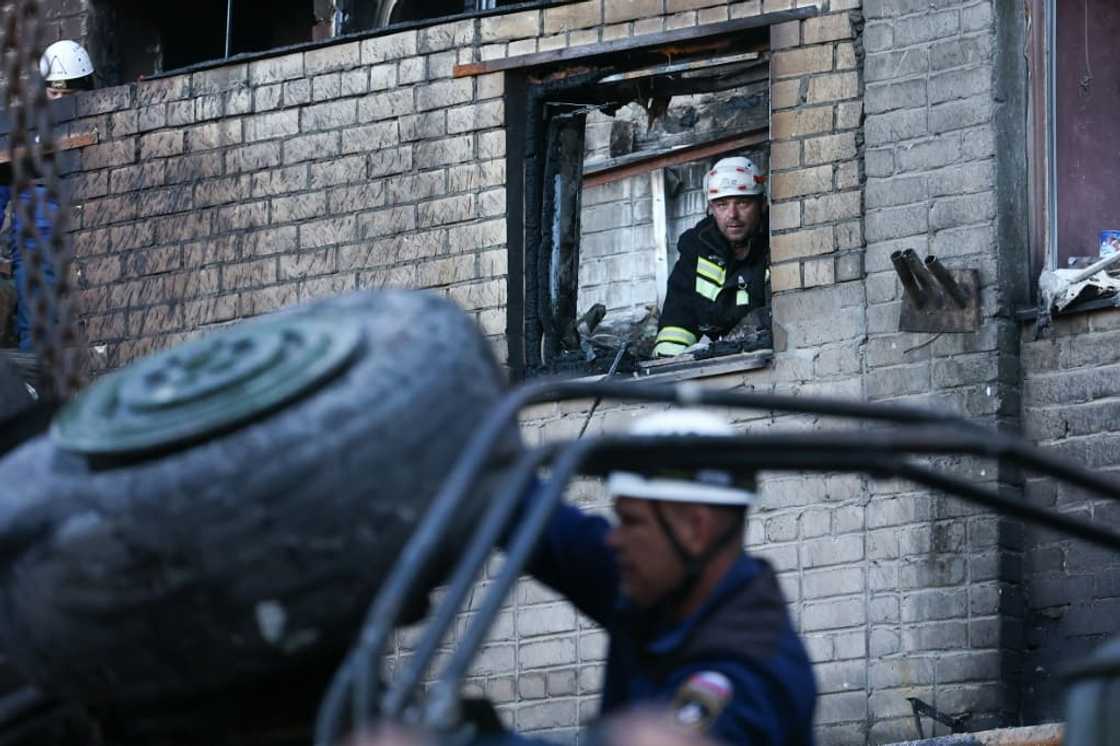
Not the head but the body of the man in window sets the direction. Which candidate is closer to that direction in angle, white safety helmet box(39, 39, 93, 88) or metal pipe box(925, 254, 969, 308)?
the metal pipe

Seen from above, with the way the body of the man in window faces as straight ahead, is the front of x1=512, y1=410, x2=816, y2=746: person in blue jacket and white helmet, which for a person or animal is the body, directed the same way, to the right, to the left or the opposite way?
to the right

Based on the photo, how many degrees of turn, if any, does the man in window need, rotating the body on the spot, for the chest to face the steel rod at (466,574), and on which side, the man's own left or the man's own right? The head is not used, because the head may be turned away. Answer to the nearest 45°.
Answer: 0° — they already face it

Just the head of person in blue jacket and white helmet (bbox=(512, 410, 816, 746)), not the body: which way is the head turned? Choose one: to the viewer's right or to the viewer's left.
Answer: to the viewer's left

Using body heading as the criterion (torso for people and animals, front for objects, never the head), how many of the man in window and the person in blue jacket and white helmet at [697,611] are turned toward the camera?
1

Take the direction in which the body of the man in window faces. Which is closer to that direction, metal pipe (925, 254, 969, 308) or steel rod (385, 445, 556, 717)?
the steel rod

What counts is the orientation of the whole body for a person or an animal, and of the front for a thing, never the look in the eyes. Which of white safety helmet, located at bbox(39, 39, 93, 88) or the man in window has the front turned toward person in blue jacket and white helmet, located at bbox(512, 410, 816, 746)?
the man in window

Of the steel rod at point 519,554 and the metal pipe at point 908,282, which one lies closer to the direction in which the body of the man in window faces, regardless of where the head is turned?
the steel rod

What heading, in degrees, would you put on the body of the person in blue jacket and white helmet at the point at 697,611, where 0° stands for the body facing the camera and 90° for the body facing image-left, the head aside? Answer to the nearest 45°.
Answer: approximately 90°
